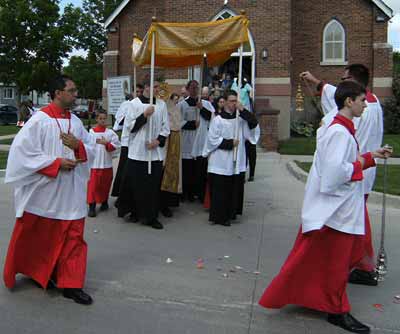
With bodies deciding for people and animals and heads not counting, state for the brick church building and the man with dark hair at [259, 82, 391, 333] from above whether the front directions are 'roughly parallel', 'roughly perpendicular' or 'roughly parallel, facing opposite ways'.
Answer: roughly perpendicular

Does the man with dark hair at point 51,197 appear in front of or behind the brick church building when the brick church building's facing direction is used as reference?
in front

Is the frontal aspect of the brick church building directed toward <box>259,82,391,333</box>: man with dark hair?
yes

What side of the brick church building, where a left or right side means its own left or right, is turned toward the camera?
front

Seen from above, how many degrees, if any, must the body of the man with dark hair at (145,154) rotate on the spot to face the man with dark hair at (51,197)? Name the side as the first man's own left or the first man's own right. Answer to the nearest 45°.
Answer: approximately 45° to the first man's own right

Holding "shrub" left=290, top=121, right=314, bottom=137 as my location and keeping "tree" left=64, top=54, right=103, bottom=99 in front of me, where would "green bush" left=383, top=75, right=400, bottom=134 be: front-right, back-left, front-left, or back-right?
back-right

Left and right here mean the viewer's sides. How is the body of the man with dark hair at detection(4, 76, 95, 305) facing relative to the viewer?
facing the viewer and to the right of the viewer

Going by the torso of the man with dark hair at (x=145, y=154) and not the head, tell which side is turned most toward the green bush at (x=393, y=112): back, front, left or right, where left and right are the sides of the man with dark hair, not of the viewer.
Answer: left

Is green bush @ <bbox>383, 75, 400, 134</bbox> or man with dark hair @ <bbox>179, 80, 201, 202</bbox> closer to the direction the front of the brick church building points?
the man with dark hair

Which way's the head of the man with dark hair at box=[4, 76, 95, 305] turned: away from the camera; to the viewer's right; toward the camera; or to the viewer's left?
to the viewer's right
